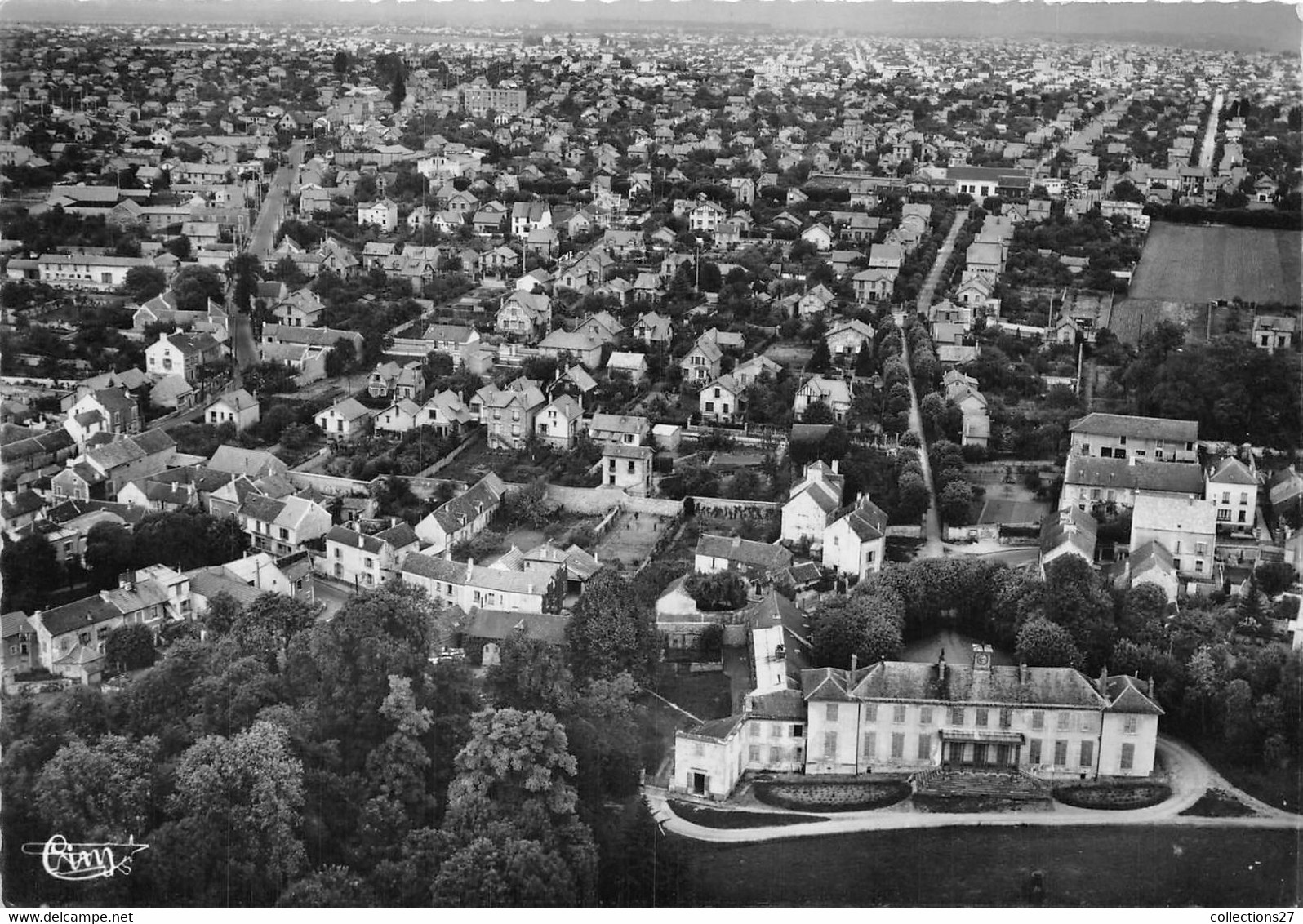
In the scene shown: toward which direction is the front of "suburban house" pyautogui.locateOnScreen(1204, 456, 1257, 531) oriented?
toward the camera

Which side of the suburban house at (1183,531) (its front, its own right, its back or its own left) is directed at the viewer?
front

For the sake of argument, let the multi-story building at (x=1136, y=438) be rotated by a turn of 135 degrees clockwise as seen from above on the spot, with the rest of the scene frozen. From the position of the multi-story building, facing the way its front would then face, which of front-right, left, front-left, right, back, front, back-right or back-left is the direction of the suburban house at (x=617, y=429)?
front-left

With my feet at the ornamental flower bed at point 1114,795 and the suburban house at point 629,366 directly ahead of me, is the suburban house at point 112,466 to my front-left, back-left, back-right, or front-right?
front-left

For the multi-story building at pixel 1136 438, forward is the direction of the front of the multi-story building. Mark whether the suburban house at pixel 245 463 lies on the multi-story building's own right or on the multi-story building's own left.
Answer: on the multi-story building's own right

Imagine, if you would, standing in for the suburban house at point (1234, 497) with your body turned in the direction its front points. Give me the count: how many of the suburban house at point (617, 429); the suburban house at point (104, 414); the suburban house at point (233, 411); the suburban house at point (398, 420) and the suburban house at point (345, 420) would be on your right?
5

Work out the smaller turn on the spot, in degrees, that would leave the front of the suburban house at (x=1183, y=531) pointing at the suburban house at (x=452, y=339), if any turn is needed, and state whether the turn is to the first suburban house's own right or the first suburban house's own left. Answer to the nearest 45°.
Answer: approximately 135° to the first suburban house's own right

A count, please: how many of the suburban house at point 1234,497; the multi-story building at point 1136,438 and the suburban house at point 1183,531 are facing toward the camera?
3

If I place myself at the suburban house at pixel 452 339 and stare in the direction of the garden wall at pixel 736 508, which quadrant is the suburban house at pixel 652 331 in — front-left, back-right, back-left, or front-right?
front-left

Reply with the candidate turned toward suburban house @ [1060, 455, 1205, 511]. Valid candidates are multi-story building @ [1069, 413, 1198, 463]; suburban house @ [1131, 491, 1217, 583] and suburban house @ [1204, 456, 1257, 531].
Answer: the multi-story building

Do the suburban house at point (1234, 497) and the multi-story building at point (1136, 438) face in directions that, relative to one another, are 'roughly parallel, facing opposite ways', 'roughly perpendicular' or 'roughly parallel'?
roughly parallel

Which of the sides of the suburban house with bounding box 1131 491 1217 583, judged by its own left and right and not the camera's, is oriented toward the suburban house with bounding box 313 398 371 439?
right

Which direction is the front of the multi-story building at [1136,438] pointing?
toward the camera

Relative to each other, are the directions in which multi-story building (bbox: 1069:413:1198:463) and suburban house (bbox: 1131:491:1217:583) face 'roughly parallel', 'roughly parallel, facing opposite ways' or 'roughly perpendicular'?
roughly parallel

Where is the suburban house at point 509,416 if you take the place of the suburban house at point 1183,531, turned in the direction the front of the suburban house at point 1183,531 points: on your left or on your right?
on your right

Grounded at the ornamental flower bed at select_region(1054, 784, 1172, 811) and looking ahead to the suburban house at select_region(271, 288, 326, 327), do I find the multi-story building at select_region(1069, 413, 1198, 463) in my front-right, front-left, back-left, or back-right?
front-right

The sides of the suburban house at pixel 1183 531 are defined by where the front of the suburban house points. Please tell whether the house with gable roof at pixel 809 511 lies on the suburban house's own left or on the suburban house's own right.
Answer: on the suburban house's own right
